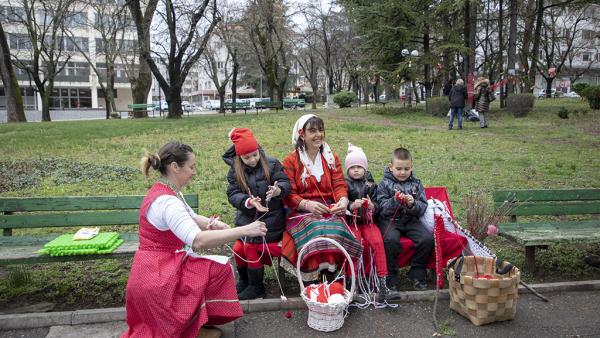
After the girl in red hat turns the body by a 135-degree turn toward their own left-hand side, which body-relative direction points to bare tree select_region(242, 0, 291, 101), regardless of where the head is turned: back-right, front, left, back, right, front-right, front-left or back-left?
front-left

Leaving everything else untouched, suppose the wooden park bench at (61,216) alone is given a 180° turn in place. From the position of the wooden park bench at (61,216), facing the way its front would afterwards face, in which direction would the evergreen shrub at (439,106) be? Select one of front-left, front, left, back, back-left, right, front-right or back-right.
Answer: front-right

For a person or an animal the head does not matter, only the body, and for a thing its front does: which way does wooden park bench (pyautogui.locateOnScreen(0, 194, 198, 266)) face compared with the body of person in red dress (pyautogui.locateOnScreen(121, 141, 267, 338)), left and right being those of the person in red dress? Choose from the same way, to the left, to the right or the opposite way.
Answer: to the right

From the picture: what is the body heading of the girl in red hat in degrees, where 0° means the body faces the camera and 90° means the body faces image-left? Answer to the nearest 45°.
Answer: approximately 0°

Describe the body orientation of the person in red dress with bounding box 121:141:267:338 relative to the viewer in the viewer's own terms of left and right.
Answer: facing to the right of the viewer

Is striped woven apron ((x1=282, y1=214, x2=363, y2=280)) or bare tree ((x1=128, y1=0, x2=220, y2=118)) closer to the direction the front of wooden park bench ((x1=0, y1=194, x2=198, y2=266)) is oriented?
the striped woven apron

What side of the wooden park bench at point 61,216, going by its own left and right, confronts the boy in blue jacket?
left

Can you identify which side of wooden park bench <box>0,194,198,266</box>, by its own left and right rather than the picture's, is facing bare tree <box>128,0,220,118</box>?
back

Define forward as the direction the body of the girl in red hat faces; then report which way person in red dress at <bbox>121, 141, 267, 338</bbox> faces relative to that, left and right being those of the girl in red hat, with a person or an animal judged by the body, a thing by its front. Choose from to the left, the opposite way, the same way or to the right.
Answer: to the left

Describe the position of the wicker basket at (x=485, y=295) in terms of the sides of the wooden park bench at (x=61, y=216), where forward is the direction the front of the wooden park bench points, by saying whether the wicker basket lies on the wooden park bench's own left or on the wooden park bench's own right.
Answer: on the wooden park bench's own left
